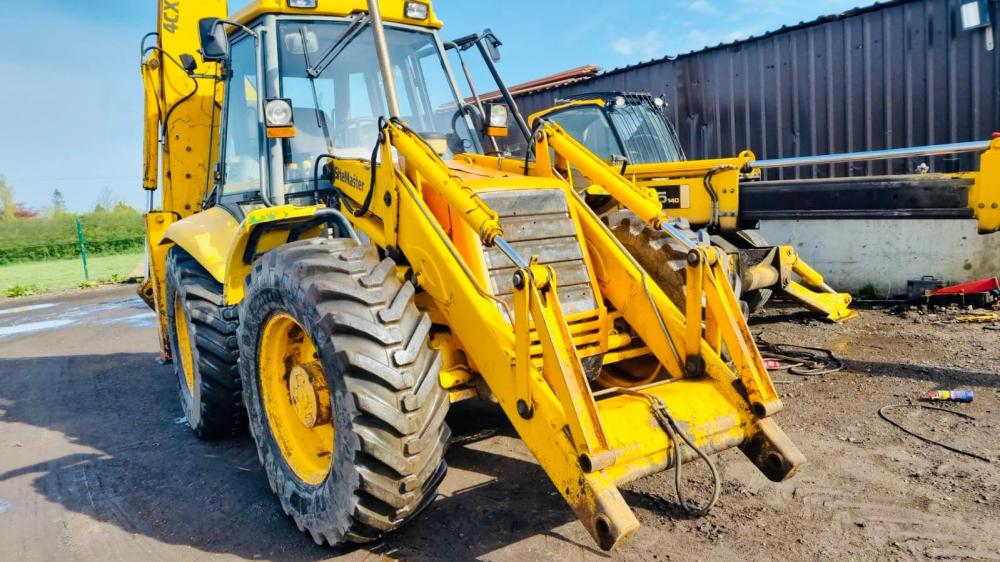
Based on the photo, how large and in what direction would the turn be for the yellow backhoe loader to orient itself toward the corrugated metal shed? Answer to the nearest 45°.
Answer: approximately 90° to its left

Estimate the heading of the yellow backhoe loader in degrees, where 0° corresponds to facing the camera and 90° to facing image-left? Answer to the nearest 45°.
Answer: approximately 315°

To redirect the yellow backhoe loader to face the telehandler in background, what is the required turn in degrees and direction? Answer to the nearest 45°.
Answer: approximately 90° to its left

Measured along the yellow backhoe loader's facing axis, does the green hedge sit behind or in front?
behind
